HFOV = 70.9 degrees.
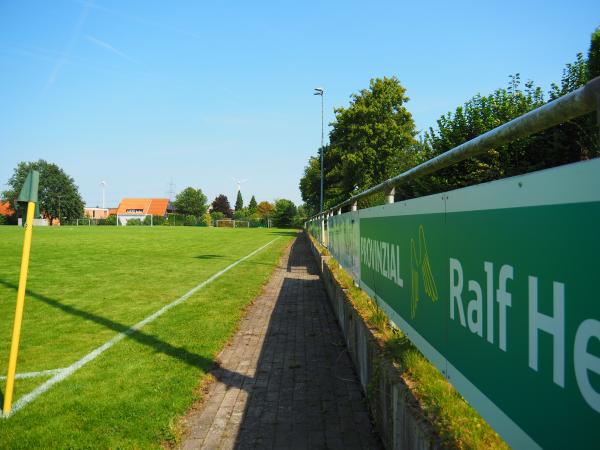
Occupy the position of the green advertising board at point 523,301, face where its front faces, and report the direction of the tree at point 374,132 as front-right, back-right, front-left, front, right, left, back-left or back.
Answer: back-right

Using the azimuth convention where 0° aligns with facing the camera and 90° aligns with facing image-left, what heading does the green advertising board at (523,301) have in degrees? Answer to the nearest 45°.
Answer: approximately 45°

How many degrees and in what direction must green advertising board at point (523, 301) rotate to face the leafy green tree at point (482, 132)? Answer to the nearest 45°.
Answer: approximately 135° to its right

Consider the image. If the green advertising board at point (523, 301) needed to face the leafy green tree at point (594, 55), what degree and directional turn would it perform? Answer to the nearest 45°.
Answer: approximately 135° to its right

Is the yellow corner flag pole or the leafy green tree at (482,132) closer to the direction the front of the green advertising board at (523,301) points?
the yellow corner flag pole

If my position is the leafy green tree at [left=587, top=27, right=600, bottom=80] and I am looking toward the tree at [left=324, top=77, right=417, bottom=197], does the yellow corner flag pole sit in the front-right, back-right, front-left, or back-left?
back-left
